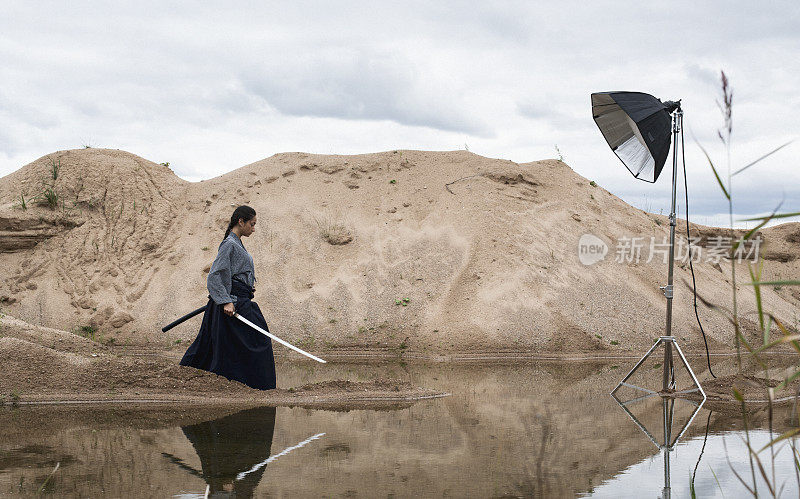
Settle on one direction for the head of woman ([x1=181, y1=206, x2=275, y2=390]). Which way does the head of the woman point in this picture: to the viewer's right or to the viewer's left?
to the viewer's right

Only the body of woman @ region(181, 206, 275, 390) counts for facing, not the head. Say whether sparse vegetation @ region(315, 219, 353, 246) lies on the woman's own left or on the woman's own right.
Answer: on the woman's own left

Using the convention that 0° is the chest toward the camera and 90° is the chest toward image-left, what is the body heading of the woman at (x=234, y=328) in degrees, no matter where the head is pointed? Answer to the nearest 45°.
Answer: approximately 270°

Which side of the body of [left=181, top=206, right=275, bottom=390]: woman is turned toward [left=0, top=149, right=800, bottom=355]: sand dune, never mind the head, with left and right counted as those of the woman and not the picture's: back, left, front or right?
left
